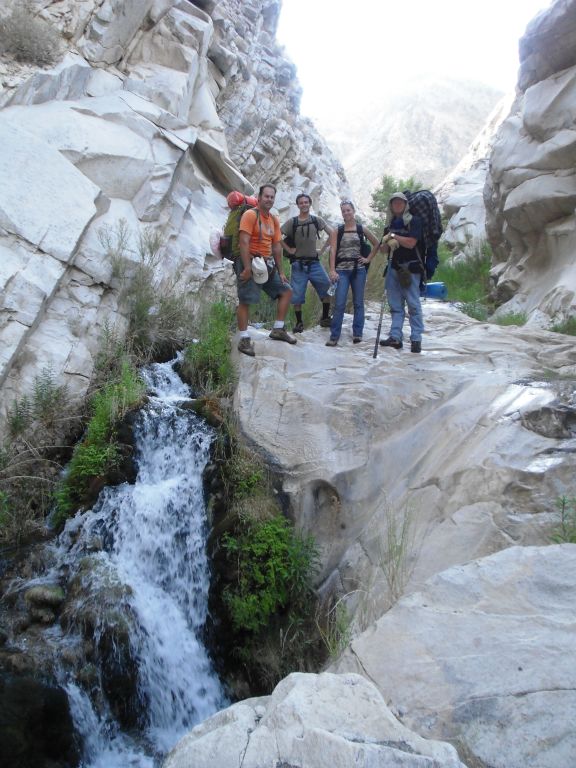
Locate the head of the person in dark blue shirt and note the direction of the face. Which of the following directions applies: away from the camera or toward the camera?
toward the camera

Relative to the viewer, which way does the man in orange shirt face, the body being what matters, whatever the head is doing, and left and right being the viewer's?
facing the viewer and to the right of the viewer

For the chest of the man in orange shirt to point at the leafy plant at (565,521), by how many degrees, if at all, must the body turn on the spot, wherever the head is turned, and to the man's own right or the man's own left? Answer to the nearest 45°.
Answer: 0° — they already face it

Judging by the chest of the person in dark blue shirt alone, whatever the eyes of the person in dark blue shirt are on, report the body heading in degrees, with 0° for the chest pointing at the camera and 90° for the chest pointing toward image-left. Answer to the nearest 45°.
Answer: approximately 45°

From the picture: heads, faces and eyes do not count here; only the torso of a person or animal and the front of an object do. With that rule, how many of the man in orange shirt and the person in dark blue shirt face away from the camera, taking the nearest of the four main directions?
0
